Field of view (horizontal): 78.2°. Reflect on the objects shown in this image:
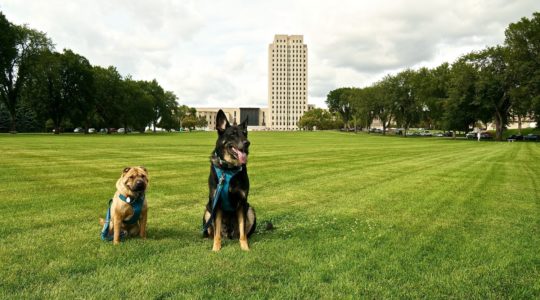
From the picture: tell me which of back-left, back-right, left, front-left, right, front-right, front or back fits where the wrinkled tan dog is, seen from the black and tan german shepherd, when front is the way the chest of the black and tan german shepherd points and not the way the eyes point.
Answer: right

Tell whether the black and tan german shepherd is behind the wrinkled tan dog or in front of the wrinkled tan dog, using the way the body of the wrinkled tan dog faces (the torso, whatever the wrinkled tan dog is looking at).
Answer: in front

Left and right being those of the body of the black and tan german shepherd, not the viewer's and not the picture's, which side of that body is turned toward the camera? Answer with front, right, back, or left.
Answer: front

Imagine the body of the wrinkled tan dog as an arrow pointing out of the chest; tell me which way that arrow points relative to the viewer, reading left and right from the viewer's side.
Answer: facing the viewer and to the right of the viewer

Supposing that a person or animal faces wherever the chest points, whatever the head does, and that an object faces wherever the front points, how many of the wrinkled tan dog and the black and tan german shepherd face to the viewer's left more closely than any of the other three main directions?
0
